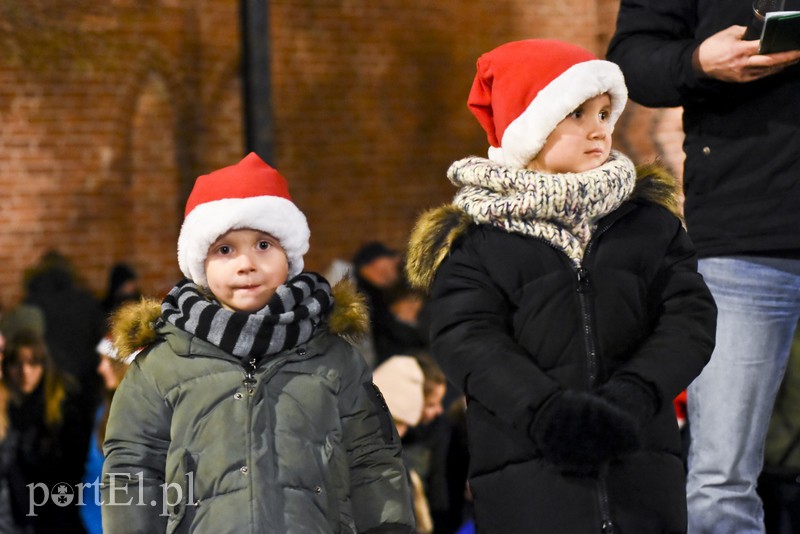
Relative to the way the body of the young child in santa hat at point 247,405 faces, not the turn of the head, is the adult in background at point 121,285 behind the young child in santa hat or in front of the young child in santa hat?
behind

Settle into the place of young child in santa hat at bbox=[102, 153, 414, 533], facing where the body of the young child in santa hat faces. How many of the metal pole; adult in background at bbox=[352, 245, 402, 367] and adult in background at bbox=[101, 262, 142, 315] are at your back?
3

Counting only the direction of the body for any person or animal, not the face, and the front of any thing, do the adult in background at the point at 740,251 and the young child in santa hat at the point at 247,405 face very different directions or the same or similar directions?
same or similar directions

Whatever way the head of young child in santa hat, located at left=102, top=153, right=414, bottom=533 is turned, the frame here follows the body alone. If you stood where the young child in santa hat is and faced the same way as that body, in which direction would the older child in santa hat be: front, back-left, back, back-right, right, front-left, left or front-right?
left

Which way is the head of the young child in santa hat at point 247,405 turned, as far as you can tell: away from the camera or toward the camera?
toward the camera

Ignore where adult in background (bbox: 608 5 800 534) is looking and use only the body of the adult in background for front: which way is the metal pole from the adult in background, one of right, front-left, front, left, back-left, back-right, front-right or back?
back

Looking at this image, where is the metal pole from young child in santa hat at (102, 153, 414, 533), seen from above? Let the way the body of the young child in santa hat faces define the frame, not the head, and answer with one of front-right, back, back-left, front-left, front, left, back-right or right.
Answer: back

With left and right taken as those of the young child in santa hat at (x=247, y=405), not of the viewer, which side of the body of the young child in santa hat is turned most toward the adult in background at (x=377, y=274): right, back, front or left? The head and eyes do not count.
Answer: back

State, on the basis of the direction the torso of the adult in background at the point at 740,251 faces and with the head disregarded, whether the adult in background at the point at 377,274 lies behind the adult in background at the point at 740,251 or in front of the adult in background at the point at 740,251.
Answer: behind

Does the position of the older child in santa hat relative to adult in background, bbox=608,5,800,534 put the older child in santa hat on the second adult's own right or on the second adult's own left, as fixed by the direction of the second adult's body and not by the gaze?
on the second adult's own right

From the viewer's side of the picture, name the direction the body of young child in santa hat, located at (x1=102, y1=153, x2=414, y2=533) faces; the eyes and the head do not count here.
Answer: toward the camera
